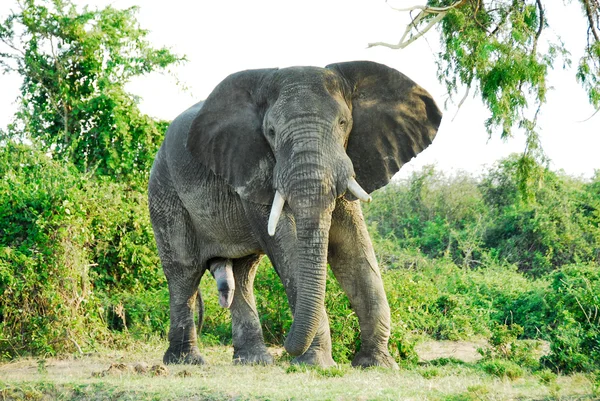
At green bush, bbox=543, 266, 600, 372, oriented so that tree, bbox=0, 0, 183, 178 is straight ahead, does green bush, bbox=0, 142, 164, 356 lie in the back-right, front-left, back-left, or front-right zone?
front-left

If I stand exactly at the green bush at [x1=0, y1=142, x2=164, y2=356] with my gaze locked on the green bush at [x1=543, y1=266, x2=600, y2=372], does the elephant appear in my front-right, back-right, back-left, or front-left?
front-right

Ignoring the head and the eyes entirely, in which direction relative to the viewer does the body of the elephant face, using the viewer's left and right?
facing the viewer and to the right of the viewer

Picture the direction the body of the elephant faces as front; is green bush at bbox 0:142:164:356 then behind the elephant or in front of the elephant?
behind
